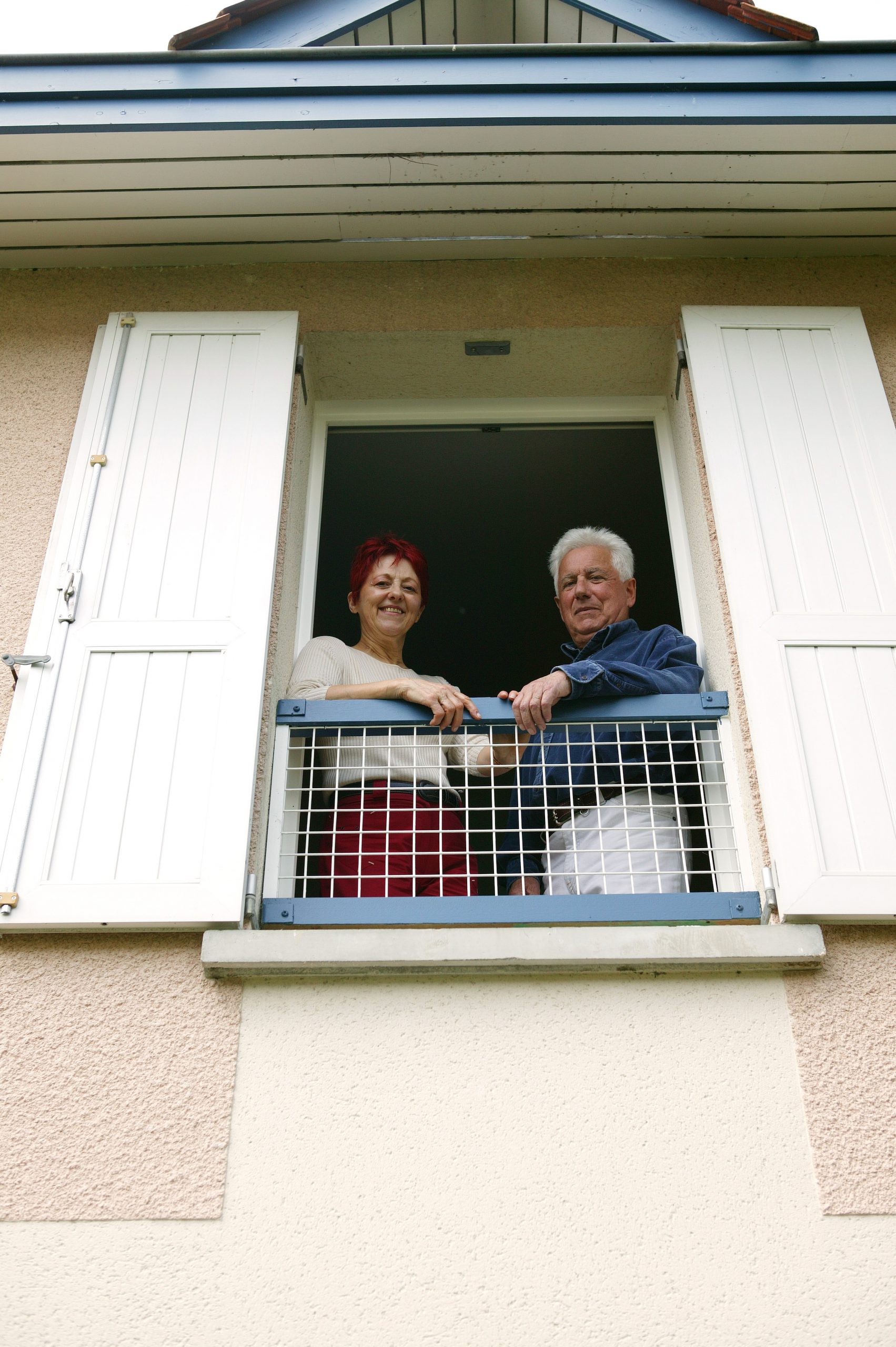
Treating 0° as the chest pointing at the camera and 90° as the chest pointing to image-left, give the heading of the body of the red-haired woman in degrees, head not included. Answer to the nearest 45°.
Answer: approximately 315°

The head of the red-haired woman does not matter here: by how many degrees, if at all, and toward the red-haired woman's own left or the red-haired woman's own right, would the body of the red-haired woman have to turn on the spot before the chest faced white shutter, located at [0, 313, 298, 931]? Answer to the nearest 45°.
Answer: approximately 135° to the red-haired woman's own right

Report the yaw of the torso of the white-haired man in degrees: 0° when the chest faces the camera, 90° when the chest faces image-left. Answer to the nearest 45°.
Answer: approximately 45°

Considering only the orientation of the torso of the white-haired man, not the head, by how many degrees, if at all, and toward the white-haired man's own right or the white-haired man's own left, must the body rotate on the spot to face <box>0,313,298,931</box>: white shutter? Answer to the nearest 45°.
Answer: approximately 45° to the white-haired man's own right

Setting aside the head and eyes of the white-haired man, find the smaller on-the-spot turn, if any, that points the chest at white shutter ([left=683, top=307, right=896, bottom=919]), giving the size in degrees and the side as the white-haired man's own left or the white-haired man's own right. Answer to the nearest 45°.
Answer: approximately 135° to the white-haired man's own left

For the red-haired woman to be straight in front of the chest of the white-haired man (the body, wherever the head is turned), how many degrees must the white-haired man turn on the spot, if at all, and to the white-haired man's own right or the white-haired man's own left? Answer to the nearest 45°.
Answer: approximately 45° to the white-haired man's own right
